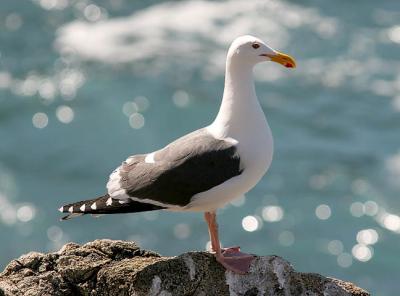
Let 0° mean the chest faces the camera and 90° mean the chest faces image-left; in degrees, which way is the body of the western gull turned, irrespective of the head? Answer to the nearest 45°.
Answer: approximately 270°
